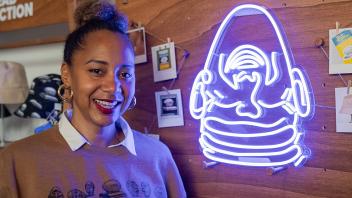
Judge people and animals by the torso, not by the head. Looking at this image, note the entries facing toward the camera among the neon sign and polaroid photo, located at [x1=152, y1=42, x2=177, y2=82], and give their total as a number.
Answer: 2

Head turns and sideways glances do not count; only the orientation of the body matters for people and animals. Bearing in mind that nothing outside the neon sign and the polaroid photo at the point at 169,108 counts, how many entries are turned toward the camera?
2

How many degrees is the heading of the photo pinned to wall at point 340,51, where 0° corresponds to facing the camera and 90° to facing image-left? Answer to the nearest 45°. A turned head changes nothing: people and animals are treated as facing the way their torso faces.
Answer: approximately 0°
